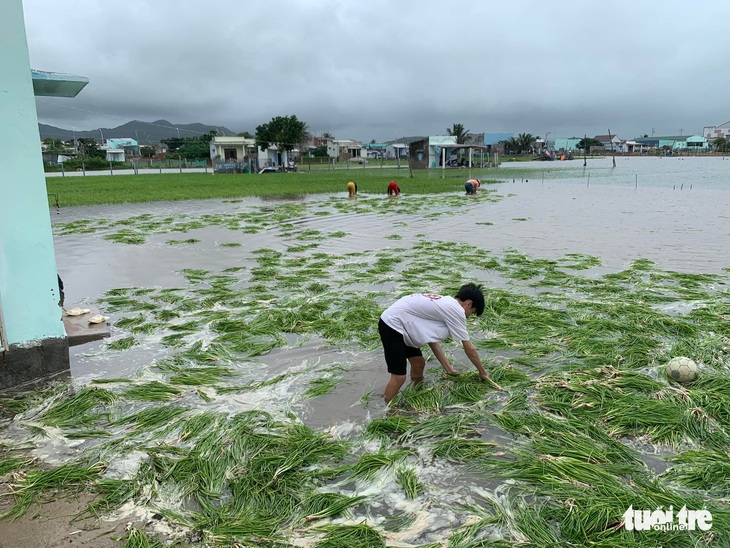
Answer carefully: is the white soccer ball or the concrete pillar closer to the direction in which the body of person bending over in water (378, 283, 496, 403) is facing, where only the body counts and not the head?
the white soccer ball

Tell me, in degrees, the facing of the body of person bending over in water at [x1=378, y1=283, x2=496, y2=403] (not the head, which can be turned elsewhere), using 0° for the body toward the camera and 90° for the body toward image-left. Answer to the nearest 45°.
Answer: approximately 270°

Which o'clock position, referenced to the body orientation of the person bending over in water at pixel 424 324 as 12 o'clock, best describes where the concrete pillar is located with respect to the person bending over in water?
The concrete pillar is roughly at 6 o'clock from the person bending over in water.

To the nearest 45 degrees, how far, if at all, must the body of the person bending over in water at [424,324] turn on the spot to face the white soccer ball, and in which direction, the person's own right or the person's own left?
0° — they already face it

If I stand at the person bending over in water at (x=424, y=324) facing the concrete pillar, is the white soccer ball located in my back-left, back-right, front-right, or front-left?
back-right
